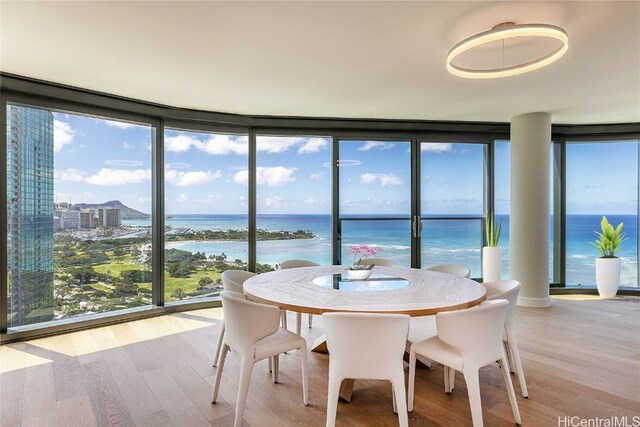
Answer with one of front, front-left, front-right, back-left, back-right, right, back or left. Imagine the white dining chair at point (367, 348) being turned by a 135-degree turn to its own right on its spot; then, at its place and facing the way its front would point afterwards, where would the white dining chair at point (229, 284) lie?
back

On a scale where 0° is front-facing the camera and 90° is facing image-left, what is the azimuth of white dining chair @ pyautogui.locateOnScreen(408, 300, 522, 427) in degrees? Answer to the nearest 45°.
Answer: approximately 135°

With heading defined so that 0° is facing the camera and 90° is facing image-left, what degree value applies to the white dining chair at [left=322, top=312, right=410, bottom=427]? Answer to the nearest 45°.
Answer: approximately 180°

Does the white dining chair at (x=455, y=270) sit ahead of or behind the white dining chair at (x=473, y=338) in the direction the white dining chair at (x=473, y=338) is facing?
ahead

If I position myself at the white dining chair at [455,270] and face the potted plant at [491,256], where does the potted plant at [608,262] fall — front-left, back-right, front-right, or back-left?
front-right

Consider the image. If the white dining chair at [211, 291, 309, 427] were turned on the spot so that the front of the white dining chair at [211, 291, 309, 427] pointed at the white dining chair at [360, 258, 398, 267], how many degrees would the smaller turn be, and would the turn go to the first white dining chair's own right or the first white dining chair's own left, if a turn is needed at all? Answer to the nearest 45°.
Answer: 0° — it already faces it

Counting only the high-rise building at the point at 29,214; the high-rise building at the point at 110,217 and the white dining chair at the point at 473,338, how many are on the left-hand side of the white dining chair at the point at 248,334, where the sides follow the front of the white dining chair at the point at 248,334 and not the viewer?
2

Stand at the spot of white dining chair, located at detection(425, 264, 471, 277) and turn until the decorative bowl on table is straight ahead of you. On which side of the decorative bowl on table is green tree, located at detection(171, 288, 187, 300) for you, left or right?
right

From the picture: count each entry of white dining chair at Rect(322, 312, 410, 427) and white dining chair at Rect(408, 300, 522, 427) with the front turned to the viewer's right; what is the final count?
0

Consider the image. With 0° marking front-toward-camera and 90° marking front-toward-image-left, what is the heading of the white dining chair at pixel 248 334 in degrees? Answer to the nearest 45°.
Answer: approximately 225°

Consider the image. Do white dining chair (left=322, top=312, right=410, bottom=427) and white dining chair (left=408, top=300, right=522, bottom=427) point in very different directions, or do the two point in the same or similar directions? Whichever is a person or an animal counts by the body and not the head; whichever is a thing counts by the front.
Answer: same or similar directions

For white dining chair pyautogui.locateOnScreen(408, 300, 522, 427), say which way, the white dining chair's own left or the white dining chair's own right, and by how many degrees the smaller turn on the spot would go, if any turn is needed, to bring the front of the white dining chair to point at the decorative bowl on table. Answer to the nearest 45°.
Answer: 0° — it already faces it
